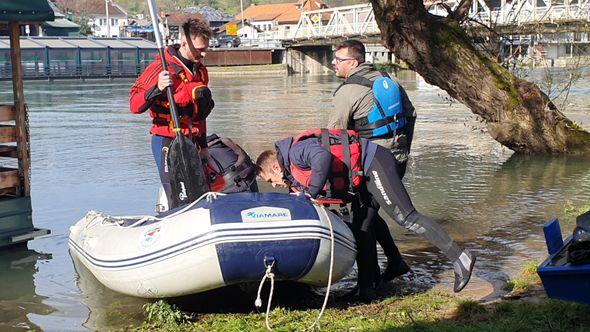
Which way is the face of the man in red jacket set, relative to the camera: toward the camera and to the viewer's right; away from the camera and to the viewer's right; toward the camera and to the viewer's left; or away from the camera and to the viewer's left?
toward the camera and to the viewer's right

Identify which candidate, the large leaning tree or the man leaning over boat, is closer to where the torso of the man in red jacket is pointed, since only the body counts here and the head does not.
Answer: the man leaning over boat

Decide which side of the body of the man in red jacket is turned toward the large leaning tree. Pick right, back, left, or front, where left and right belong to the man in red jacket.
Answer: left

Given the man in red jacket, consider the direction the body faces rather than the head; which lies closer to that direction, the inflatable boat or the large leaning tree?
the inflatable boat

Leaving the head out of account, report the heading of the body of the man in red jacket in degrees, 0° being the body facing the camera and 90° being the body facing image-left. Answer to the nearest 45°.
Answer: approximately 315°

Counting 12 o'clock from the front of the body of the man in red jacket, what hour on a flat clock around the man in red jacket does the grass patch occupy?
The grass patch is roughly at 11 o'clock from the man in red jacket.
